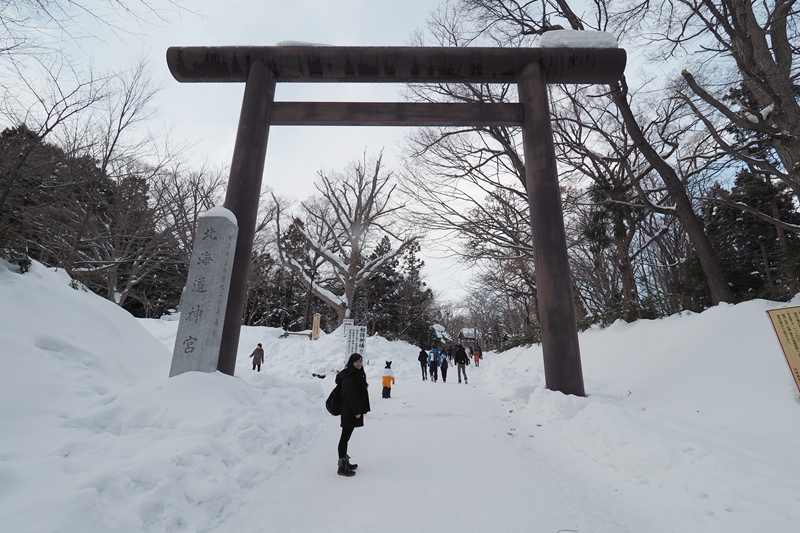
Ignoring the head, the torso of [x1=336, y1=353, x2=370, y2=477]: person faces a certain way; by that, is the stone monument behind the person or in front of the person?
behind

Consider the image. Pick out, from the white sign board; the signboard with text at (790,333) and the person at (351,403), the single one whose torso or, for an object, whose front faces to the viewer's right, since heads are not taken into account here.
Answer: the person

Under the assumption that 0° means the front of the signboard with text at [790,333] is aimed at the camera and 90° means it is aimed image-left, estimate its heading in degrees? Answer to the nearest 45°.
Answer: approximately 45°

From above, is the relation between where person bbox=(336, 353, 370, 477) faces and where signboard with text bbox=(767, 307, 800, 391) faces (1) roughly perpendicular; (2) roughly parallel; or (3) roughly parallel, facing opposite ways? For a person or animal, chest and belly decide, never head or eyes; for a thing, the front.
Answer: roughly parallel, facing opposite ways

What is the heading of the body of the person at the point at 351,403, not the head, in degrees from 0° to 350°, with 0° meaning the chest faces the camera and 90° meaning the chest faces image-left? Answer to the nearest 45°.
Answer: approximately 270°

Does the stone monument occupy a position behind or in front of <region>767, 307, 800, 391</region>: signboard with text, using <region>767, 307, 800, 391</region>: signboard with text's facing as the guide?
in front

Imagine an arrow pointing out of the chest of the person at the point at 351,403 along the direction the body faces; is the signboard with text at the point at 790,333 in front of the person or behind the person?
in front

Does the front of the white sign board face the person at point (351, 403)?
yes

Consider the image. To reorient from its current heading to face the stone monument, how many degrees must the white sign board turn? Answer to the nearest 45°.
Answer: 0° — it already faces it

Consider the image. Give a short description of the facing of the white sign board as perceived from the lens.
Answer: facing the viewer

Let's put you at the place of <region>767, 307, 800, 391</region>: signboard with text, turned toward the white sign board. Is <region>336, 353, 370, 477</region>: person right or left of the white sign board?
left

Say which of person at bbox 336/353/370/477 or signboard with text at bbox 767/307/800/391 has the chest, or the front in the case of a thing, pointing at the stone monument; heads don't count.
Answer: the signboard with text
